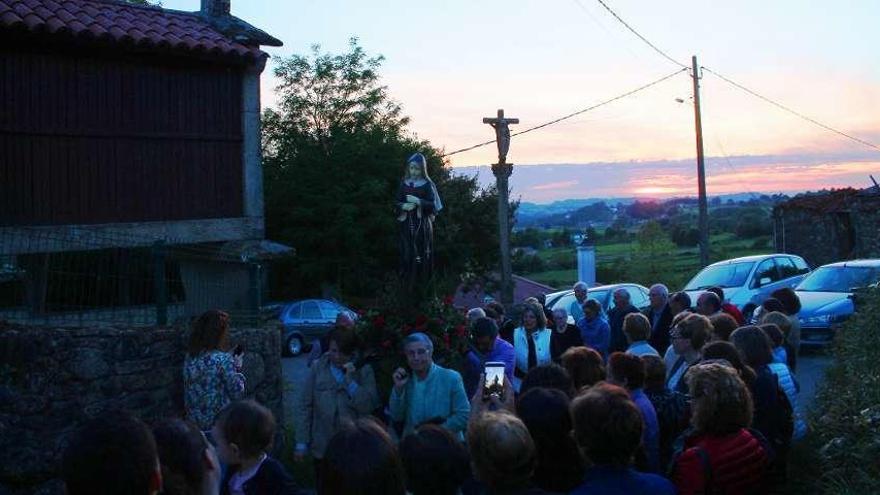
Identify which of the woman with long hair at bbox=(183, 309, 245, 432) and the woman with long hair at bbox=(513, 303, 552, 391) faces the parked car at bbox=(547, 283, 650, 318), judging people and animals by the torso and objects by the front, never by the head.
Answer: the woman with long hair at bbox=(183, 309, 245, 432)

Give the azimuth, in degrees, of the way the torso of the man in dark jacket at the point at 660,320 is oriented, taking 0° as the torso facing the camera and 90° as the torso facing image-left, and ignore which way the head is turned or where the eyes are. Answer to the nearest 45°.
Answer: approximately 45°

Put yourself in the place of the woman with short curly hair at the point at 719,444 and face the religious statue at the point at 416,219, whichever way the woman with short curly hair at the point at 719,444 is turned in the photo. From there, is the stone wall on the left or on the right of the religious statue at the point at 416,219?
left

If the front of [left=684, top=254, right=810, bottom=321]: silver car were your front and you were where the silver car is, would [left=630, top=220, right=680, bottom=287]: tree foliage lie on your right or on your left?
on your right

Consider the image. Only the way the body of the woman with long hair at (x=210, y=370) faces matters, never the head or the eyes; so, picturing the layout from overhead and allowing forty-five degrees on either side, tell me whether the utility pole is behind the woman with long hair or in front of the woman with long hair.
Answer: in front

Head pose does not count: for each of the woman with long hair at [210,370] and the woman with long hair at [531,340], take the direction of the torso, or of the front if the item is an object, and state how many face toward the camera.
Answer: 1

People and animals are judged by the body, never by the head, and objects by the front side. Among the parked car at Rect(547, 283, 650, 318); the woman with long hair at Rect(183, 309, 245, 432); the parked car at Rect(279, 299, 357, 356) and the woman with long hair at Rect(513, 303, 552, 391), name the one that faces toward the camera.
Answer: the woman with long hair at Rect(513, 303, 552, 391)

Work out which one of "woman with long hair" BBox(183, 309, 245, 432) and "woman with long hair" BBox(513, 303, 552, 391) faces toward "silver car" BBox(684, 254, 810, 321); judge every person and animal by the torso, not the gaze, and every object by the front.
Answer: "woman with long hair" BBox(183, 309, 245, 432)
